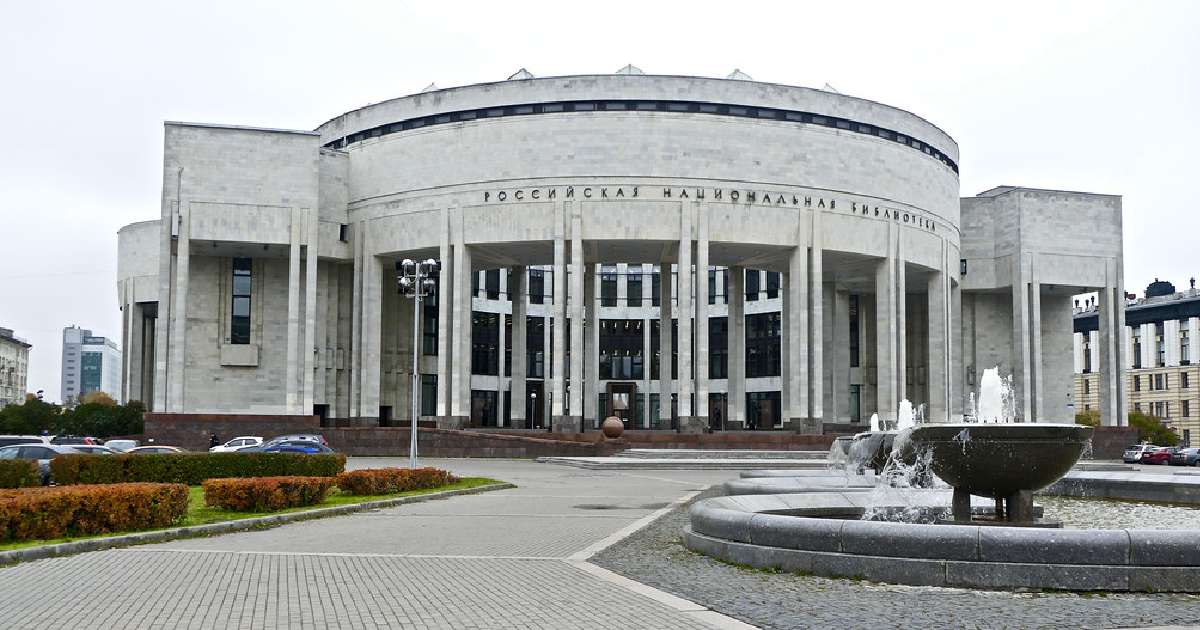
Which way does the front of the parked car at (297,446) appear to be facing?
to the viewer's left

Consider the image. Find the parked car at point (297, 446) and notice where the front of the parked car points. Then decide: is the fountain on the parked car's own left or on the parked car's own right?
on the parked car's own left

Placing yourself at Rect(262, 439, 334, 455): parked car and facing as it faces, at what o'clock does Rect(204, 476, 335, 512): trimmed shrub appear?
The trimmed shrub is roughly at 9 o'clock from the parked car.

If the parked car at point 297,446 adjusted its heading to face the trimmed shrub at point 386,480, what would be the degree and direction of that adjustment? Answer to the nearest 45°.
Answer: approximately 90° to its left
